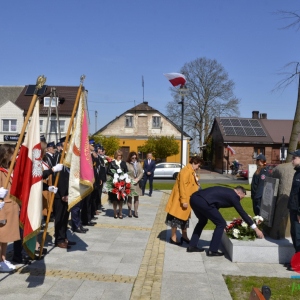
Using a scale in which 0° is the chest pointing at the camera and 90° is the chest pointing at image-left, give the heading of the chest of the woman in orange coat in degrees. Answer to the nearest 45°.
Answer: approximately 270°

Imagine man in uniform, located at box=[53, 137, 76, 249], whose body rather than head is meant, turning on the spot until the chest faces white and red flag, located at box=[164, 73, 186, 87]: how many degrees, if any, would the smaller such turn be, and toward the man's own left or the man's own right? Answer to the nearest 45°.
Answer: approximately 45° to the man's own left

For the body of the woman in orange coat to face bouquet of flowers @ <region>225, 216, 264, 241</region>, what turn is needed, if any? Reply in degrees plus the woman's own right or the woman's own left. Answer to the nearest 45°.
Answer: approximately 45° to the woman's own right

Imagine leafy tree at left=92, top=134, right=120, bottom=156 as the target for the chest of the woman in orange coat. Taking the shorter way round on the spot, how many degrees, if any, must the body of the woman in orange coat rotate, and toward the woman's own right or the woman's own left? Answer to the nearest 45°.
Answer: approximately 90° to the woman's own left

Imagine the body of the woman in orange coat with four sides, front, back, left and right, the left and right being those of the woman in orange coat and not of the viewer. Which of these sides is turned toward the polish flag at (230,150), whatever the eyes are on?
left

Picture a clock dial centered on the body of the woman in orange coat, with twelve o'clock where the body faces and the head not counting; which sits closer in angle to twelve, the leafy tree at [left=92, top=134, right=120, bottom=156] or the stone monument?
the stone monument

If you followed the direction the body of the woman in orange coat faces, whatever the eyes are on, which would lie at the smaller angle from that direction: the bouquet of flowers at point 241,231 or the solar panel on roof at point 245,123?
the bouquet of flowers

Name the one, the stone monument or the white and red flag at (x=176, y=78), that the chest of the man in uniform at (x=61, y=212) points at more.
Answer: the stone monument

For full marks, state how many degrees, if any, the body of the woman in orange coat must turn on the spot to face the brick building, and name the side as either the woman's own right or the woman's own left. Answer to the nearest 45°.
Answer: approximately 90° to the woman's own left

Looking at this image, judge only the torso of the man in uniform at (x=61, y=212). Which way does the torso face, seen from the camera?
to the viewer's right
